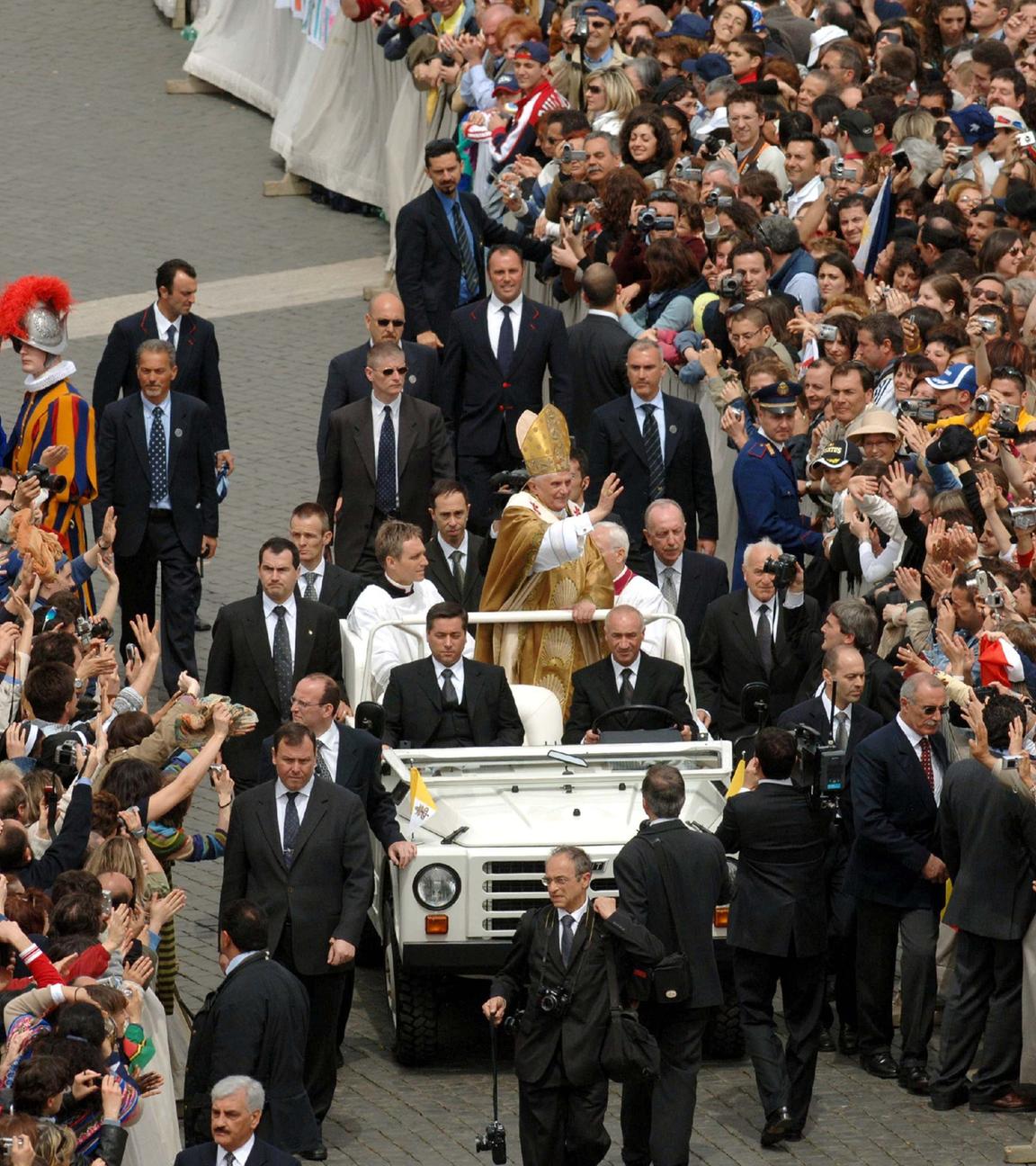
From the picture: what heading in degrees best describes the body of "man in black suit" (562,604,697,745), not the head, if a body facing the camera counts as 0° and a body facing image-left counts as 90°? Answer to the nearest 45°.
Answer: approximately 0°

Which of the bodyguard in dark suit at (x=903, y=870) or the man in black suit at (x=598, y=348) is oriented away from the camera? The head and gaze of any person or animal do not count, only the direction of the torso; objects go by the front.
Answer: the man in black suit

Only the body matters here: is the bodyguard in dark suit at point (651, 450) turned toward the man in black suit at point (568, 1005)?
yes

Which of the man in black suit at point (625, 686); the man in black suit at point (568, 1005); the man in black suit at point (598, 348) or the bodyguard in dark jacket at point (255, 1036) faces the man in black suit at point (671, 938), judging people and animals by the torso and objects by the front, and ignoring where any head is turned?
the man in black suit at point (625, 686)

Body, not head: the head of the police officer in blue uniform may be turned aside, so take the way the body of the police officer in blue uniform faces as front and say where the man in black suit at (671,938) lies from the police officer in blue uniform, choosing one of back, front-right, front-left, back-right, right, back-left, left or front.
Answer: front-right

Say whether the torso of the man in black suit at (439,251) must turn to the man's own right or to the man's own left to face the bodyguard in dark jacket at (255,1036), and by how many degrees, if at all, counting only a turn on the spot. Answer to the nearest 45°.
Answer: approximately 45° to the man's own right

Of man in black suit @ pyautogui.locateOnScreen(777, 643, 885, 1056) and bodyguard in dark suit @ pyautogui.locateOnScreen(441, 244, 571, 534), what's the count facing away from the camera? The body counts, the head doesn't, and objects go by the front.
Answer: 0

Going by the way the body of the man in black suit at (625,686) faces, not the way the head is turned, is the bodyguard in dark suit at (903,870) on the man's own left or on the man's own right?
on the man's own left
